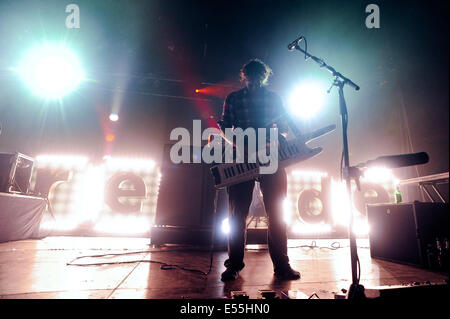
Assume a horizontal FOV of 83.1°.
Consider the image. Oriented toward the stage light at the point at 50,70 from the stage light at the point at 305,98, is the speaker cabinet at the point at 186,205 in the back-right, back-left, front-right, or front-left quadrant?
front-left

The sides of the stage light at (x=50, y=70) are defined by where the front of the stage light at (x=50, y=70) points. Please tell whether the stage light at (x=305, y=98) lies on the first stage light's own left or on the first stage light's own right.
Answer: on the first stage light's own left

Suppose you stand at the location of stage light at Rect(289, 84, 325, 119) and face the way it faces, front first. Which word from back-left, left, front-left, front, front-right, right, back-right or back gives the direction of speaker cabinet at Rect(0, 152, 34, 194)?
front-right

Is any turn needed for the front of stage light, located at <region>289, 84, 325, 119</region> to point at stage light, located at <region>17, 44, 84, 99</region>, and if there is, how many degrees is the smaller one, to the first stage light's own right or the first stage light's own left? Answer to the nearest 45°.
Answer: approximately 45° to the first stage light's own right

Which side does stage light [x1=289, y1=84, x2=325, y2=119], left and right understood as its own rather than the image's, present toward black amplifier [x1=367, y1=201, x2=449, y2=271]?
front

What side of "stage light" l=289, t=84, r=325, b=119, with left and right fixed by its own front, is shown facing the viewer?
front

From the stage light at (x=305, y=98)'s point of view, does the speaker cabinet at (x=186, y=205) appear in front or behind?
in front

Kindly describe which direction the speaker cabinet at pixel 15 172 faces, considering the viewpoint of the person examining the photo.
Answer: facing the viewer and to the right of the viewer

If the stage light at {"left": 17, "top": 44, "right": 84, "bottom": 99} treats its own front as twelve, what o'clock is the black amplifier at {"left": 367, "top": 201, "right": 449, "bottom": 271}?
The black amplifier is roughly at 11 o'clock from the stage light.

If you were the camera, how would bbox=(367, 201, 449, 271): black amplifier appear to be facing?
facing the viewer and to the left of the viewer

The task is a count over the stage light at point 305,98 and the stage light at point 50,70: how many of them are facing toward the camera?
2

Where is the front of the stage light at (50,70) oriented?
toward the camera

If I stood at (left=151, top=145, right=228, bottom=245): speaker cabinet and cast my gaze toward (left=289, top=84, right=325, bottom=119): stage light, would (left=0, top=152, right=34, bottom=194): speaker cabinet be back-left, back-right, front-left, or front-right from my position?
back-left
